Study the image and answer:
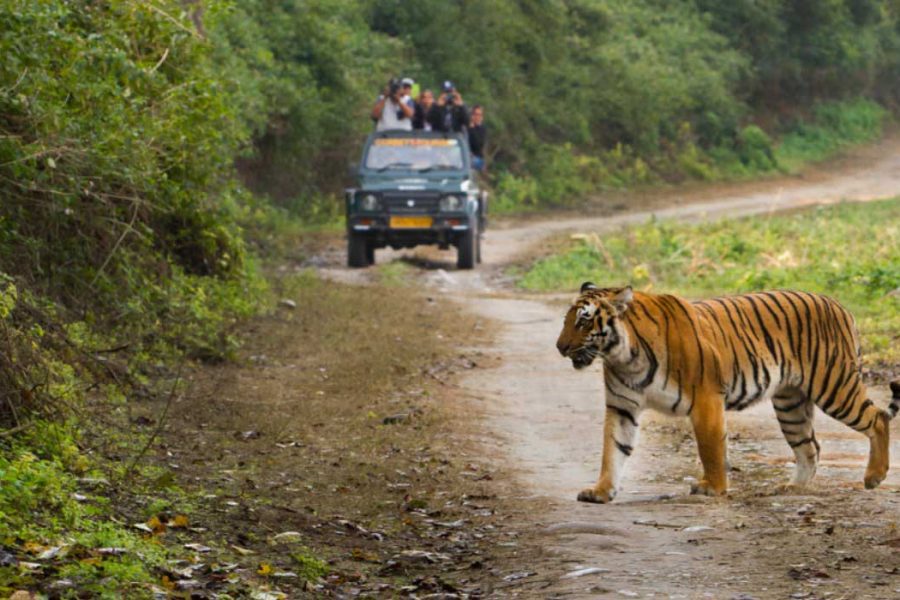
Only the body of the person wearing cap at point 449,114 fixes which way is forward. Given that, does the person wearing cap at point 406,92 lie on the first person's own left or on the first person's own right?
on the first person's own right

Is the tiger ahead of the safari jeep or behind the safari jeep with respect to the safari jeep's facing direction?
ahead

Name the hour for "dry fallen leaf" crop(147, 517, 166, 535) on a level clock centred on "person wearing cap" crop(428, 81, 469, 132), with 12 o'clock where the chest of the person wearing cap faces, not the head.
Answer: The dry fallen leaf is roughly at 12 o'clock from the person wearing cap.

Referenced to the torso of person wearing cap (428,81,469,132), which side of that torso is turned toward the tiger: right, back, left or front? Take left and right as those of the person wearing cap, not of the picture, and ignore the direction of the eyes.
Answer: front

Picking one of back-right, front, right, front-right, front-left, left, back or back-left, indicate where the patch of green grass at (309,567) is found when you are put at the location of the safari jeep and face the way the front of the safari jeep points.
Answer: front

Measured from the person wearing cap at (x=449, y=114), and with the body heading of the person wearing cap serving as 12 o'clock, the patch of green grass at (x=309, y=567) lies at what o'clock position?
The patch of green grass is roughly at 12 o'clock from the person wearing cap.

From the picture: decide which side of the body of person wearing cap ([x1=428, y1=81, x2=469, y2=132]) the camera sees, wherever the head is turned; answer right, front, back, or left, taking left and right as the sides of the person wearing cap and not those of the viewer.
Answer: front

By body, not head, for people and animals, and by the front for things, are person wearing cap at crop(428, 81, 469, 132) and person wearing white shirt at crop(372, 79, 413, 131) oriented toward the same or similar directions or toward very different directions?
same or similar directions

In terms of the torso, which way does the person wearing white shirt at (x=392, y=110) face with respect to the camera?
toward the camera

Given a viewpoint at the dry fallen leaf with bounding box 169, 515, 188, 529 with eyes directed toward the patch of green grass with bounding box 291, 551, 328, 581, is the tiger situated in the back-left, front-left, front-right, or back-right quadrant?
front-left

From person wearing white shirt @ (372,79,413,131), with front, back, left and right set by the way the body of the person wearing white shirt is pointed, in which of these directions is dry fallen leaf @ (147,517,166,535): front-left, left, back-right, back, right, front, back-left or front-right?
front

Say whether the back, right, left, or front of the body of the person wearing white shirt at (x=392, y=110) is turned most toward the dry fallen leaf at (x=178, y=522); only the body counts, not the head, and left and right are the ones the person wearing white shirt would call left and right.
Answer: front

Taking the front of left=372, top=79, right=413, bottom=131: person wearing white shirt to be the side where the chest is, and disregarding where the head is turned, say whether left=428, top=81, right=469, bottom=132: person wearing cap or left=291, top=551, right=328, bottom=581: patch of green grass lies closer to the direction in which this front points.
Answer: the patch of green grass

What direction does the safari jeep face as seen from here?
toward the camera
